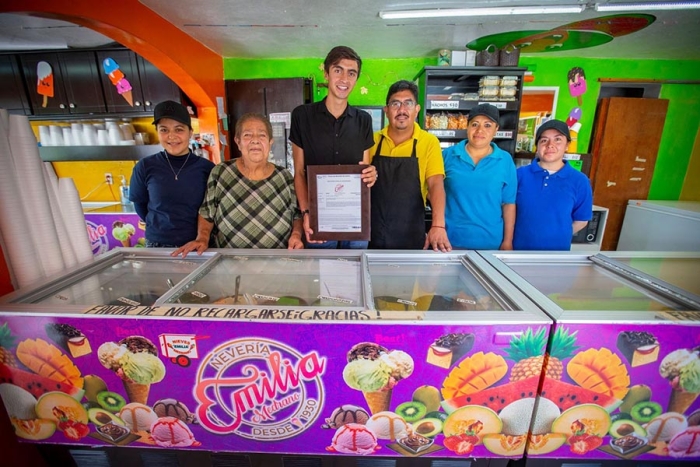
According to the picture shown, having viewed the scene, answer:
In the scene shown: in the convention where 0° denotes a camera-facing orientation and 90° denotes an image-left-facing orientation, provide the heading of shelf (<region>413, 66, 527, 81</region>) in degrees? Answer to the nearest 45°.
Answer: approximately 0°

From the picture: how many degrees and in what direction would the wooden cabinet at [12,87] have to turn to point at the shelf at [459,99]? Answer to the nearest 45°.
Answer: approximately 45° to its left

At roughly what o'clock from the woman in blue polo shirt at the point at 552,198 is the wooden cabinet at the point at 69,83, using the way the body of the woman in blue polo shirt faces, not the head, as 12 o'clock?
The wooden cabinet is roughly at 3 o'clock from the woman in blue polo shirt.

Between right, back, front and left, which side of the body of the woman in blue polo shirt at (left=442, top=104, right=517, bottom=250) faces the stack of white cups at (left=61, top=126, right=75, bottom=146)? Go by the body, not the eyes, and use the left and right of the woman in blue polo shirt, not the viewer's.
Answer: right

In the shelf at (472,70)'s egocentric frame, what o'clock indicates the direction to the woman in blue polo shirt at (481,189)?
The woman in blue polo shirt is roughly at 12 o'clock from the shelf.

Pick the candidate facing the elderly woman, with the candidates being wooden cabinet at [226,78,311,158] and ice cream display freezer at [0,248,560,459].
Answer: the wooden cabinet

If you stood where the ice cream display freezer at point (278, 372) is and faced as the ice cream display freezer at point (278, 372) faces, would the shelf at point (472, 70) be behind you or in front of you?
behind

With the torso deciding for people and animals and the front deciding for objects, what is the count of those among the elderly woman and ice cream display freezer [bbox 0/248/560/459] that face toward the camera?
2
